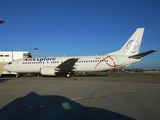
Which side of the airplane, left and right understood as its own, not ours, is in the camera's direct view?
left
